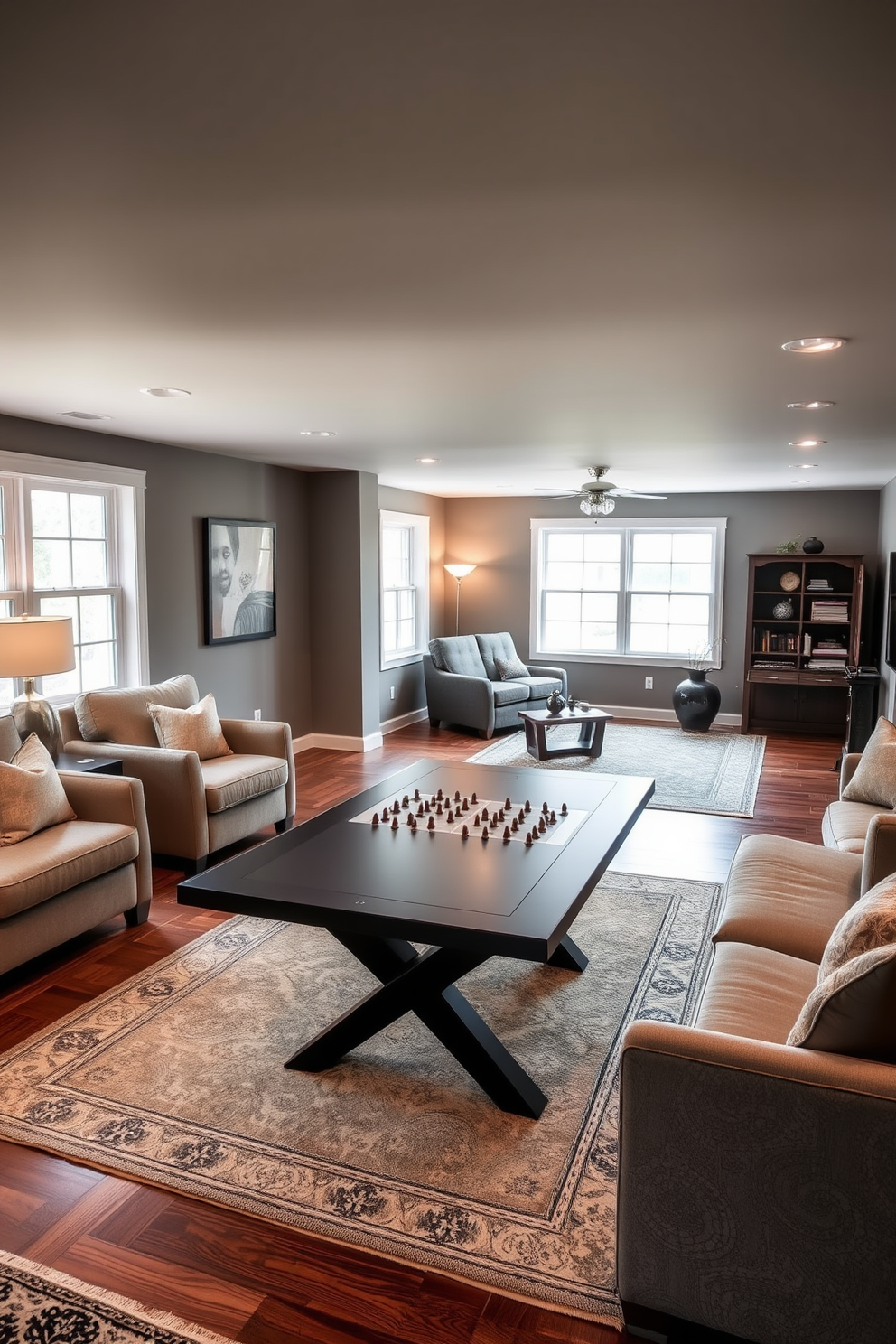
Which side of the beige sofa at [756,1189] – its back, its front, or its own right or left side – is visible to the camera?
left

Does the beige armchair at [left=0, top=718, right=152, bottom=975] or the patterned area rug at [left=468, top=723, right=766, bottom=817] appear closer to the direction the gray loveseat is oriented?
the patterned area rug

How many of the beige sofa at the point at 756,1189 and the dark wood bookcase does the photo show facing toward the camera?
1

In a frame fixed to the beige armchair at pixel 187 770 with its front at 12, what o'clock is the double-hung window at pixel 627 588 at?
The double-hung window is roughly at 9 o'clock from the beige armchair.

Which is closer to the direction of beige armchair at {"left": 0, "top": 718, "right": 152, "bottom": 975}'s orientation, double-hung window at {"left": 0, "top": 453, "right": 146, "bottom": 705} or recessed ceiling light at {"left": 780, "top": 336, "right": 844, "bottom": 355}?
the recessed ceiling light

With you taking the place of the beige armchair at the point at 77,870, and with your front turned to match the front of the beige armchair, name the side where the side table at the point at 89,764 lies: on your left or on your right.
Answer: on your left

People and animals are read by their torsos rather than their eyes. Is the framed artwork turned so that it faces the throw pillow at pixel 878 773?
yes

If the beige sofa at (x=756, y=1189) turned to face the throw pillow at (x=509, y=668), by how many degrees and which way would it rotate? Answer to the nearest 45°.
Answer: approximately 90° to its right

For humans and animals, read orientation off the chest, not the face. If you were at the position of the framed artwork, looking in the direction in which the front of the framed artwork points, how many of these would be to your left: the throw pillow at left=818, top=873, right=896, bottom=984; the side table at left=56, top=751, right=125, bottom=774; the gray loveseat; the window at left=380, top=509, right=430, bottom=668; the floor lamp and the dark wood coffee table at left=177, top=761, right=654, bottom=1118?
3

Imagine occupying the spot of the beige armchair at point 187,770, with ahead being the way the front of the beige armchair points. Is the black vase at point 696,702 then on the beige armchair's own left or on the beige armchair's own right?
on the beige armchair's own left
